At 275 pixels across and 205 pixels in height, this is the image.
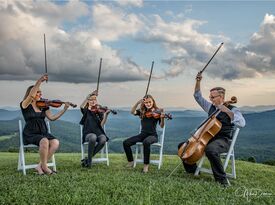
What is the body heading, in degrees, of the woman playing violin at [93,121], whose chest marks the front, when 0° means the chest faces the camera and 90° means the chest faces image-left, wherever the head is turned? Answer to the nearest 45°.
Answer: approximately 0°

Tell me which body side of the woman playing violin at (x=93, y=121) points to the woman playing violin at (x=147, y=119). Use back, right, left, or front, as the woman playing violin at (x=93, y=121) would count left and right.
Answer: left

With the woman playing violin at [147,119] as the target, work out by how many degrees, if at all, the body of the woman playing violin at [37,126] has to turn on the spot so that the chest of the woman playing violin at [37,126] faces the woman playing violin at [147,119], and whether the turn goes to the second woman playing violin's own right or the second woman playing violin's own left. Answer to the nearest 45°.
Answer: approximately 45° to the second woman playing violin's own left

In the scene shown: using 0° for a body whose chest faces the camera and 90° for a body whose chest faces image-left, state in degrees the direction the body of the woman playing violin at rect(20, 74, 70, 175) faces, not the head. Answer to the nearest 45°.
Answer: approximately 315°

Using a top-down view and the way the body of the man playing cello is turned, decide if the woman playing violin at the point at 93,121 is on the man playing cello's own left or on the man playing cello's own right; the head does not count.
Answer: on the man playing cello's own right

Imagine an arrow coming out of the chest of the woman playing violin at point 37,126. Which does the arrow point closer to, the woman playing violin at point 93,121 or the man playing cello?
the man playing cello
